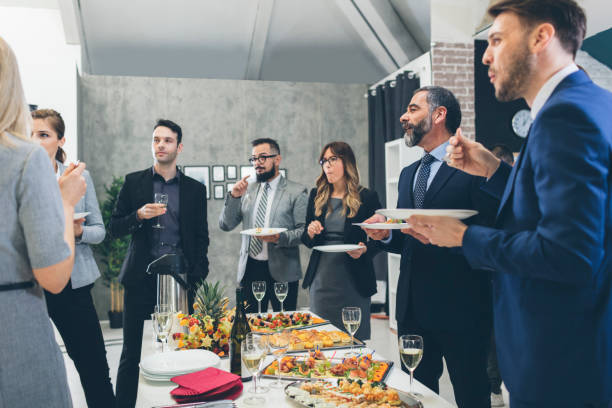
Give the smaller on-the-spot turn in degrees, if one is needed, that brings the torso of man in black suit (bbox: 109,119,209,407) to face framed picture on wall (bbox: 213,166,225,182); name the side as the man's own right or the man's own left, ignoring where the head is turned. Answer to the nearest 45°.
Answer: approximately 180°

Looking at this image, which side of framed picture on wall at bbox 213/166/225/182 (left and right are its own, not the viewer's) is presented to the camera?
front

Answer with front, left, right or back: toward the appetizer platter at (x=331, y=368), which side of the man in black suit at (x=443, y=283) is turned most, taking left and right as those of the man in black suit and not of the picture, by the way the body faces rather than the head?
front

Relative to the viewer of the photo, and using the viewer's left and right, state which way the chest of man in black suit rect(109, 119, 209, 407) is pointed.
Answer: facing the viewer

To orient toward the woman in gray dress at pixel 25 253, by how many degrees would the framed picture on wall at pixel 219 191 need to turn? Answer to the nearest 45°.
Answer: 0° — it already faces them

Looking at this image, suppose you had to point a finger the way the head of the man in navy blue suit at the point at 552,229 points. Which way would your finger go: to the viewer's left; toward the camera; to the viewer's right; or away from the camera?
to the viewer's left

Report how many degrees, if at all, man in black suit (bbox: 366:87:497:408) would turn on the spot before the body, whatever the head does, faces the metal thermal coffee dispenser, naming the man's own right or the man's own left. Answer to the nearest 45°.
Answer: approximately 45° to the man's own right

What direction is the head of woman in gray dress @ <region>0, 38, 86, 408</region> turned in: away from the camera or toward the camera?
away from the camera

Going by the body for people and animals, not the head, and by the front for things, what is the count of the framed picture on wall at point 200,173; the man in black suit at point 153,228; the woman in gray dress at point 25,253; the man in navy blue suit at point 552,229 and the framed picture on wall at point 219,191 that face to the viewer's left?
1

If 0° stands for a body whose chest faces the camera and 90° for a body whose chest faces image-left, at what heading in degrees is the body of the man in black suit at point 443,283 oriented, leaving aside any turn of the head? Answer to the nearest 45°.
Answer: approximately 45°

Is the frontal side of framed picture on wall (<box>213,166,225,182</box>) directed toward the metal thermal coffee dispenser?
yes

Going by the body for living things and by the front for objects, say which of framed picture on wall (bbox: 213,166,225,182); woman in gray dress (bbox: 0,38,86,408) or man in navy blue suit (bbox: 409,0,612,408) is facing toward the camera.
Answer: the framed picture on wall

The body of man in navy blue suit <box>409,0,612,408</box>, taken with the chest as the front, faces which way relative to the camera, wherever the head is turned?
to the viewer's left

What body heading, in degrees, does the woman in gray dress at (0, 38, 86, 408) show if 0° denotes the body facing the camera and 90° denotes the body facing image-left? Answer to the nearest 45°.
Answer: approximately 225°

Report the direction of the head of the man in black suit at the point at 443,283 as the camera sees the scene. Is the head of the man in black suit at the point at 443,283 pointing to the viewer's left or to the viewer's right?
to the viewer's left

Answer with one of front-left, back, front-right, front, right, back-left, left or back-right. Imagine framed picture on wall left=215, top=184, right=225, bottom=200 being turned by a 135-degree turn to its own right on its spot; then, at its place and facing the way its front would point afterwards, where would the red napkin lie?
back-left

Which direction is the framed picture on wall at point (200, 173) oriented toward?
toward the camera

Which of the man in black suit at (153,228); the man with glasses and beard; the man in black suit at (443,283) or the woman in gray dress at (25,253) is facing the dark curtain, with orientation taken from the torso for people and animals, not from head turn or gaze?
the woman in gray dress

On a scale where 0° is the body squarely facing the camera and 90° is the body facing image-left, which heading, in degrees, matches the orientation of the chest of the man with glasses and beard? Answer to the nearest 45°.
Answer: approximately 45°
